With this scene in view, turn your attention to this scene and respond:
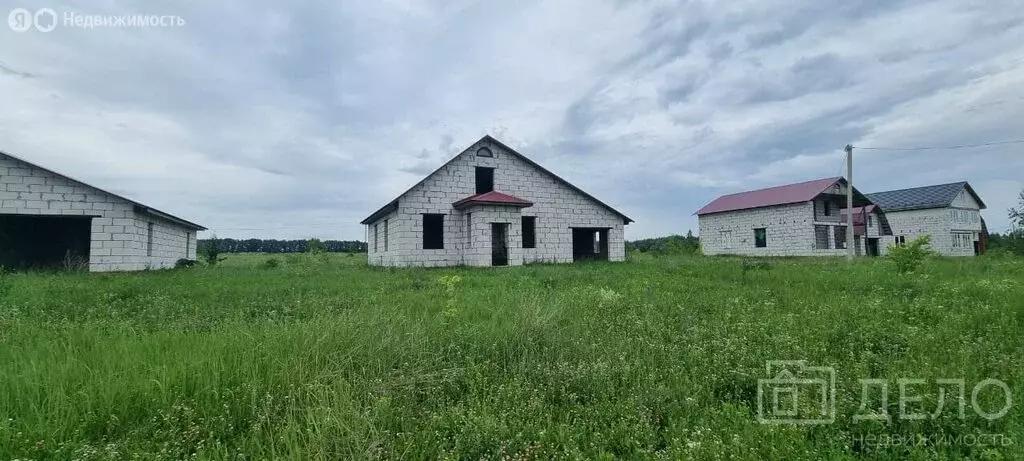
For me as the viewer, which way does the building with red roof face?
facing the viewer and to the right of the viewer

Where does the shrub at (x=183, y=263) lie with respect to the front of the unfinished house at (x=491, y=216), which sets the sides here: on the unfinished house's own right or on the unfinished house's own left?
on the unfinished house's own right

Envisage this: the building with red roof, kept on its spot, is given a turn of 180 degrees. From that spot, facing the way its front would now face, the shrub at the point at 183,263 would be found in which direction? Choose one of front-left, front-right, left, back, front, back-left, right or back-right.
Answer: left

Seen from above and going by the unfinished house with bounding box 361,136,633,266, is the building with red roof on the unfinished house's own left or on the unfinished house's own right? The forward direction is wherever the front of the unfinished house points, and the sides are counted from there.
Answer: on the unfinished house's own left

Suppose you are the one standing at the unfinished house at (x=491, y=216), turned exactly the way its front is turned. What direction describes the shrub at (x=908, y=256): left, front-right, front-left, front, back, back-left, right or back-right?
front-left

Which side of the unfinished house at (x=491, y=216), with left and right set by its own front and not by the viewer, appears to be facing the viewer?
front

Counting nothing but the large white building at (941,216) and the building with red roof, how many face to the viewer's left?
0

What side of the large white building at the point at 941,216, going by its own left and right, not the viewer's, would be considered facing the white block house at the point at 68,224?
right

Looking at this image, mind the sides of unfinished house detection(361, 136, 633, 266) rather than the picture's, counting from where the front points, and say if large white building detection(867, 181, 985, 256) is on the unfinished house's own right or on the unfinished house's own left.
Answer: on the unfinished house's own left

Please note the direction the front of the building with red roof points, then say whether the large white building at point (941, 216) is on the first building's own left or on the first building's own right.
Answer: on the first building's own left

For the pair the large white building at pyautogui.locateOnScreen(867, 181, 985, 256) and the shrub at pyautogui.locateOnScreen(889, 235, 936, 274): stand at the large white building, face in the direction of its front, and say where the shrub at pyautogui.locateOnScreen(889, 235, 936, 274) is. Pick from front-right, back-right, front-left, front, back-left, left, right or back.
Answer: front-right
